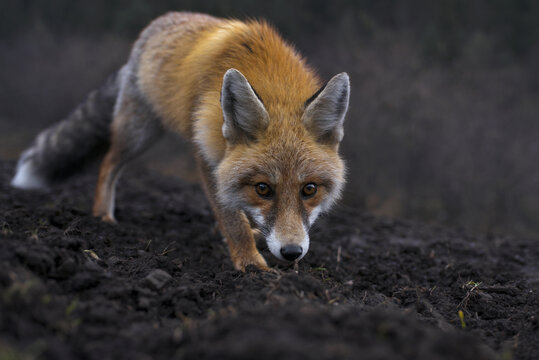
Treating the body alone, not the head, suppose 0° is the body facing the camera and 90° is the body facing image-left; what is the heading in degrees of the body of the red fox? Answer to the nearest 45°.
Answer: approximately 315°
